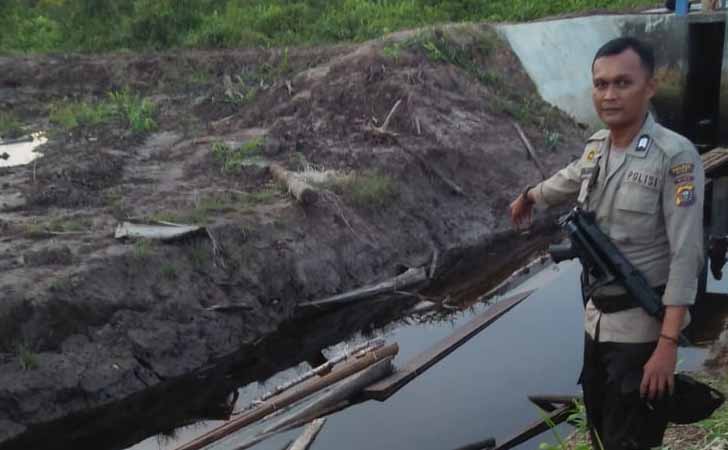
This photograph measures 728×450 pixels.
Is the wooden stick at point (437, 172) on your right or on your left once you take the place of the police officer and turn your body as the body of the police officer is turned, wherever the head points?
on your right

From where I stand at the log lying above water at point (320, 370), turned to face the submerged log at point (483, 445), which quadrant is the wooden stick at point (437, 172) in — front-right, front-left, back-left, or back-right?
back-left

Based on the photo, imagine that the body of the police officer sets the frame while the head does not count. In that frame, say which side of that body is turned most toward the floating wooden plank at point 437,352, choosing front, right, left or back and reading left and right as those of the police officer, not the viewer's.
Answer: right

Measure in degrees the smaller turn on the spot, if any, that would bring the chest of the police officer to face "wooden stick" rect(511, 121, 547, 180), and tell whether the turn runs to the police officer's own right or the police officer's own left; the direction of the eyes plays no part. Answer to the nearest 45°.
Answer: approximately 135° to the police officer's own right

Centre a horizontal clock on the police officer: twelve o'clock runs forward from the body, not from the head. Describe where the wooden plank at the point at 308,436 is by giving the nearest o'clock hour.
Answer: The wooden plank is roughly at 3 o'clock from the police officer.

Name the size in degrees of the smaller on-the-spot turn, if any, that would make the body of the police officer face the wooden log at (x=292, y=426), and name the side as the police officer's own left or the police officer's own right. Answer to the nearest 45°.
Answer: approximately 90° to the police officer's own right

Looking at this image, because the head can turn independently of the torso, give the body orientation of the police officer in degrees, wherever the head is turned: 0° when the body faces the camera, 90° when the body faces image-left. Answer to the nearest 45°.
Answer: approximately 45°

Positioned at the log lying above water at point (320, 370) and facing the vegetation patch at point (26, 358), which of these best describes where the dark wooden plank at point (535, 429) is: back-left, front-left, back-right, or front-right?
back-left

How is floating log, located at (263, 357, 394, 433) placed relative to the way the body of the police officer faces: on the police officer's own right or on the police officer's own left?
on the police officer's own right

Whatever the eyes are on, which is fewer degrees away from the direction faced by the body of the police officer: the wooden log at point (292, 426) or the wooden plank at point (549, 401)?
the wooden log

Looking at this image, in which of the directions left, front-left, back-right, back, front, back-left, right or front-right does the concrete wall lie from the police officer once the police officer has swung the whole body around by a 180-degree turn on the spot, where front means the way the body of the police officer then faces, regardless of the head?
front-left
